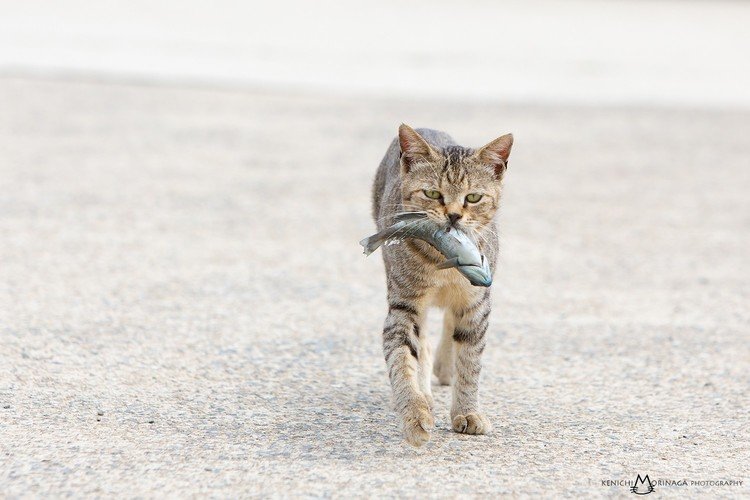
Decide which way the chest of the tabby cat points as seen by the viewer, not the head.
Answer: toward the camera
